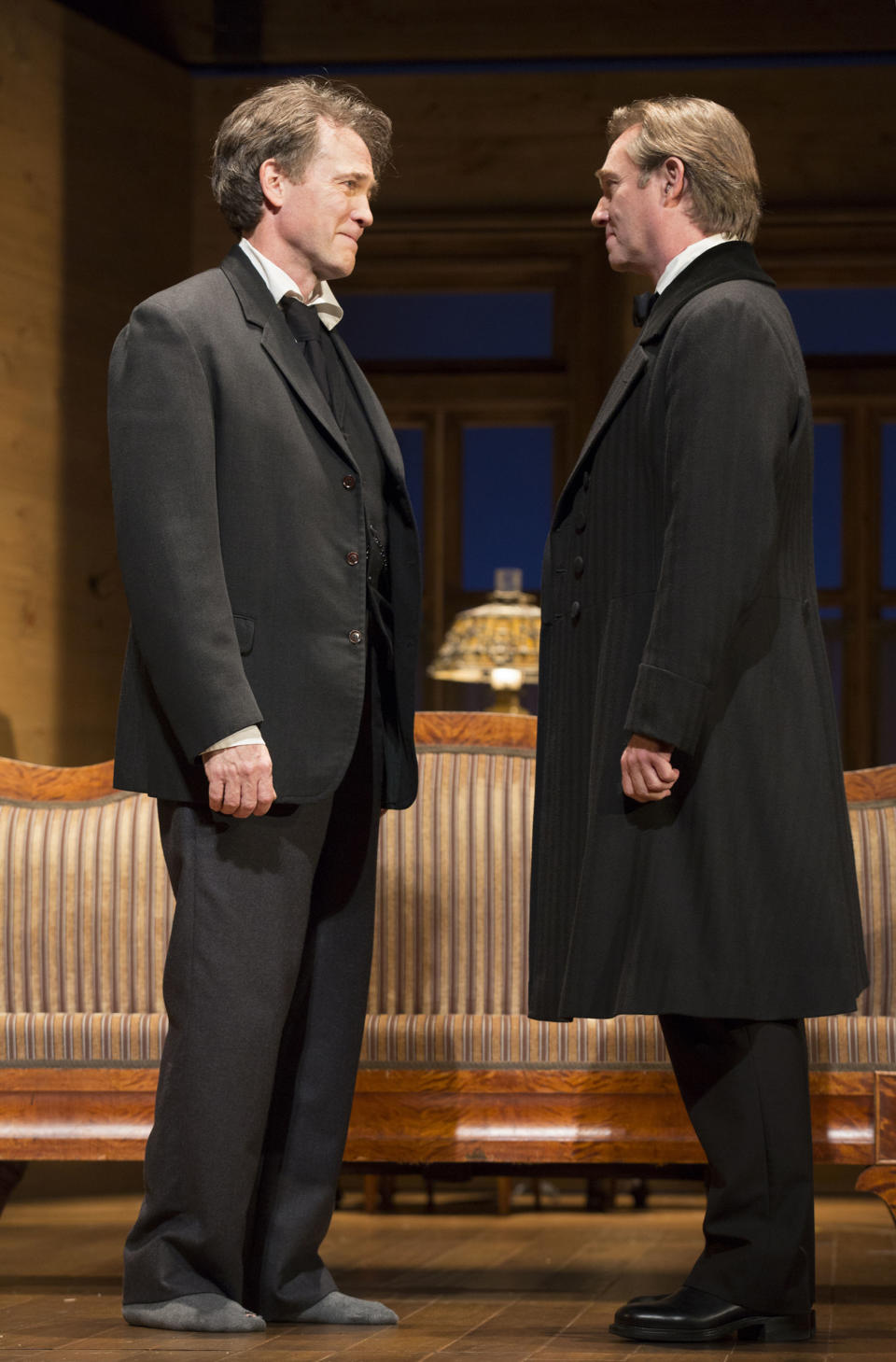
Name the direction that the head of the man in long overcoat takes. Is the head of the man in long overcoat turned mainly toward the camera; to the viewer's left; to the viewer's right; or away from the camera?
to the viewer's left

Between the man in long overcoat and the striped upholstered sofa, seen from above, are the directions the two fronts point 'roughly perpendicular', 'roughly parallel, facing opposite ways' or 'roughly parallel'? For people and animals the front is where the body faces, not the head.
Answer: roughly perpendicular

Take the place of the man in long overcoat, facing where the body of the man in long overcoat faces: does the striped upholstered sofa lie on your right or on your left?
on your right

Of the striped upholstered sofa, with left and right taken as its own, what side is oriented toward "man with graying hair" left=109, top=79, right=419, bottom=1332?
front

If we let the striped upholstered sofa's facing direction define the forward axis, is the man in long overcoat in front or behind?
in front

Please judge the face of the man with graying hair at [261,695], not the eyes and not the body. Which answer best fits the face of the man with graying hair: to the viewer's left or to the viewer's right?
to the viewer's right

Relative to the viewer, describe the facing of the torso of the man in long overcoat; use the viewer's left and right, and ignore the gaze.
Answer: facing to the left of the viewer

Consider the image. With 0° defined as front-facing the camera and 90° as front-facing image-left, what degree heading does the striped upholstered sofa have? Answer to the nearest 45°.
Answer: approximately 0°

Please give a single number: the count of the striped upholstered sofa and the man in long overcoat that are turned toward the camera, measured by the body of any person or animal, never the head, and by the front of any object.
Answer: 1

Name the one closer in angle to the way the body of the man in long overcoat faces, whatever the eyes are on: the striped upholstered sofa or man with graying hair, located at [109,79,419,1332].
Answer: the man with graying hair
